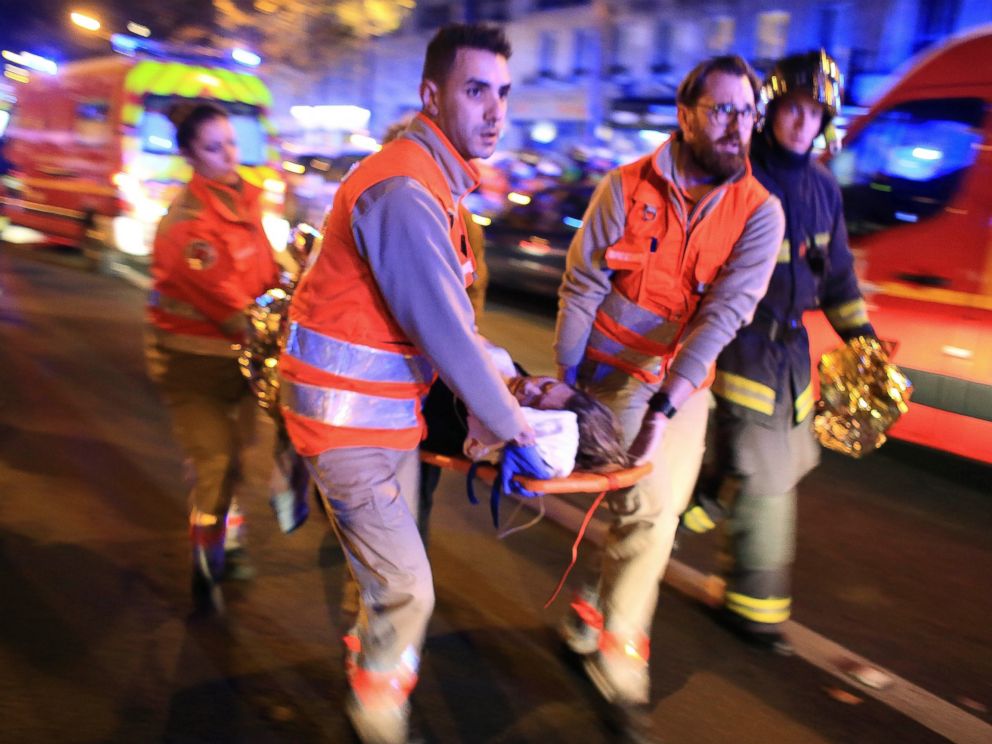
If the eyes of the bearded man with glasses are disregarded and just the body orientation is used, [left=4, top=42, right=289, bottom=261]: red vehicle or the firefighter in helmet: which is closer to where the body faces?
the firefighter in helmet

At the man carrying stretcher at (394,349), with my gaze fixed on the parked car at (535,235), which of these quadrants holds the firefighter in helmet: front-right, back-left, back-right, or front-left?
front-right

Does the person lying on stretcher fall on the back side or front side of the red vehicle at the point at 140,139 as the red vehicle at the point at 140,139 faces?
on the front side

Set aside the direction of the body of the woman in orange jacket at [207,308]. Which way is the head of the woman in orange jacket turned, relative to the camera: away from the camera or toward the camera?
toward the camera

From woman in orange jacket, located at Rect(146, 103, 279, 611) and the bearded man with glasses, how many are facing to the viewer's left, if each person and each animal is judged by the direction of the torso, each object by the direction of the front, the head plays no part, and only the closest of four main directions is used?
0

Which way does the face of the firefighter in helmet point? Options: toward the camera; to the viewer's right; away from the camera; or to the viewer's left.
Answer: toward the camera

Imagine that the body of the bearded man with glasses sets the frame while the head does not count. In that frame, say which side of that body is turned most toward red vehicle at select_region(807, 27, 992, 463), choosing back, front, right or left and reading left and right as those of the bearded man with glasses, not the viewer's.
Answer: left

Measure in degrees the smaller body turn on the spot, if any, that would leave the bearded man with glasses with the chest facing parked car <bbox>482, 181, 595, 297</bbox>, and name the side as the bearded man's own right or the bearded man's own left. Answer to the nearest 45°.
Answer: approximately 135° to the bearded man's own left

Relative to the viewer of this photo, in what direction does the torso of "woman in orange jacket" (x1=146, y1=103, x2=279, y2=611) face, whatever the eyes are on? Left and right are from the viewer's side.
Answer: facing the viewer and to the right of the viewer

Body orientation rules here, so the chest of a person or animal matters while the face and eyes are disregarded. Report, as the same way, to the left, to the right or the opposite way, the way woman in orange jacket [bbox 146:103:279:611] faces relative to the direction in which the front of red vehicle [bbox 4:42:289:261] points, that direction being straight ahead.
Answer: the same way

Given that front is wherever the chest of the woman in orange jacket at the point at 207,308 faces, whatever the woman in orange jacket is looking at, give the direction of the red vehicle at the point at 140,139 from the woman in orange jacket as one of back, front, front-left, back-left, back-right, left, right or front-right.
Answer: back-left

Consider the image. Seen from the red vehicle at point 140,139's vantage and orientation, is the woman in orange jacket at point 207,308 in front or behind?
in front

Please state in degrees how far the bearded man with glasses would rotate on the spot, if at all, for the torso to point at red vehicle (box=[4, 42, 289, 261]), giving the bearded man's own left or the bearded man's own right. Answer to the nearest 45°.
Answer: approximately 180°

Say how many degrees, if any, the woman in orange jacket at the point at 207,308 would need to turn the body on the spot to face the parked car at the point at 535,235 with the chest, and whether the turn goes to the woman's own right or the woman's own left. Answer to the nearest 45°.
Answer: approximately 90° to the woman's own left

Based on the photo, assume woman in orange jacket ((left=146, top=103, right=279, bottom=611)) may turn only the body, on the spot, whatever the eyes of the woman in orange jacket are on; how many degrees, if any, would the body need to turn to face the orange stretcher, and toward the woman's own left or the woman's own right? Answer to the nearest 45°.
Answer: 0° — they already face it
